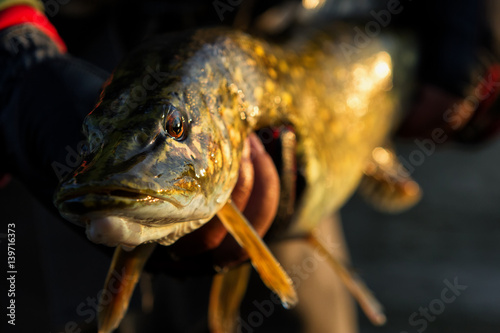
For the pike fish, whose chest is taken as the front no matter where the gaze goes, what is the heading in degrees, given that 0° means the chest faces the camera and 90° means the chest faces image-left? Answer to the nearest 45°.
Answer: approximately 45°
